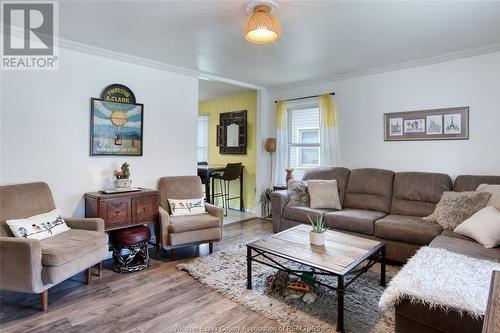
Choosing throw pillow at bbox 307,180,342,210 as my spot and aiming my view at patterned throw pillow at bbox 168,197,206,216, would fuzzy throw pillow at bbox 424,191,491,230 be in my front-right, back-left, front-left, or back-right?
back-left

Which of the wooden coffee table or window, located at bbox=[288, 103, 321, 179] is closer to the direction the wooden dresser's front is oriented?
the wooden coffee table

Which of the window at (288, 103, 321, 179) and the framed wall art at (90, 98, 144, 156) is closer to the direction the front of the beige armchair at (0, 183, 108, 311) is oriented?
the window

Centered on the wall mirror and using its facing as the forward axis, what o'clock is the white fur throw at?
The white fur throw is roughly at 10 o'clock from the wall mirror.

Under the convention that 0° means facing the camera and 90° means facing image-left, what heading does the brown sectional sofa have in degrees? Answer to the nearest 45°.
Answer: approximately 45°

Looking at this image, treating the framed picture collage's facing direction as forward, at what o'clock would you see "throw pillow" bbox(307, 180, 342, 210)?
The throw pillow is roughly at 1 o'clock from the framed picture collage.

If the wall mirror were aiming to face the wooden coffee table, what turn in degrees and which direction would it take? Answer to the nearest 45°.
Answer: approximately 45° to its left

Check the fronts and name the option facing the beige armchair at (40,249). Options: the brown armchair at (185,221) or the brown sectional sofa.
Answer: the brown sectional sofa

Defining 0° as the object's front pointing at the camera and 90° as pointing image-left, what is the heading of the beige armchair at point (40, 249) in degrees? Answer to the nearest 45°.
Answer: approximately 315°

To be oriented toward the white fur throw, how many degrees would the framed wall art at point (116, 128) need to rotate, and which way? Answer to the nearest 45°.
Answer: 0° — it already faces it
